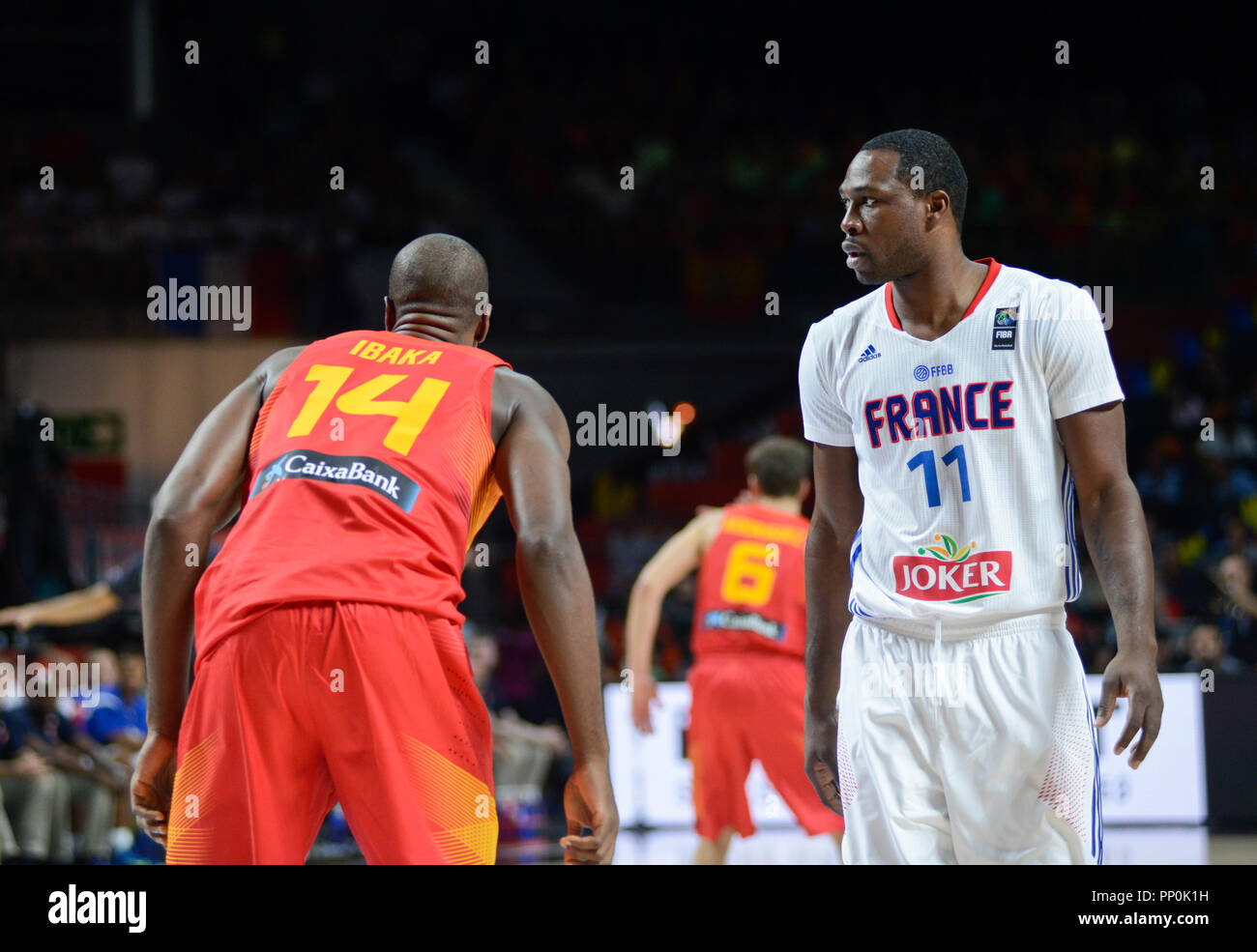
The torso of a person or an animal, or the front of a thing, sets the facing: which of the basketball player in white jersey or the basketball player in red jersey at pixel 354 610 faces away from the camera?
the basketball player in red jersey

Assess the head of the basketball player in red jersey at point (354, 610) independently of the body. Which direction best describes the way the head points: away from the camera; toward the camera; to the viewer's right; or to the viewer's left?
away from the camera

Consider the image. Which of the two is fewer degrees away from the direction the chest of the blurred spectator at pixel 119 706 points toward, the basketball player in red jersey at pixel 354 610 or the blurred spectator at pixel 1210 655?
the basketball player in red jersey

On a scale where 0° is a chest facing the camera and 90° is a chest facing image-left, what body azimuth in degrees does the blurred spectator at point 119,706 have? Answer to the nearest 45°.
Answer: approximately 0°

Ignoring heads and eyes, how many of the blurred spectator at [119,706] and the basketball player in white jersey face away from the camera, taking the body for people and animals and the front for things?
0

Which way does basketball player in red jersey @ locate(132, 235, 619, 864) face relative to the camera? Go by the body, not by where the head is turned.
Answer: away from the camera

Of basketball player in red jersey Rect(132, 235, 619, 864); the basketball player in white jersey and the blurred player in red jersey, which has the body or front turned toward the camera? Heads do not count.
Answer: the basketball player in white jersey

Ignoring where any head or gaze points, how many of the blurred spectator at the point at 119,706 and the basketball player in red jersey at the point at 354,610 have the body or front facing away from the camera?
1

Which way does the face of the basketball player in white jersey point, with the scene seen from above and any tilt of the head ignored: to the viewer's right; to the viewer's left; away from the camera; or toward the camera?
to the viewer's left

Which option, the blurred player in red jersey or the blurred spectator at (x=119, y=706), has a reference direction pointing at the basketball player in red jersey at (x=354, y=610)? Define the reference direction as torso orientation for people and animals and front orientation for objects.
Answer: the blurred spectator

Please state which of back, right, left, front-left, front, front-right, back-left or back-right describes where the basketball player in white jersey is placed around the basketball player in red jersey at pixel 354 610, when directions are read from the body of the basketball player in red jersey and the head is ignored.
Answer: right

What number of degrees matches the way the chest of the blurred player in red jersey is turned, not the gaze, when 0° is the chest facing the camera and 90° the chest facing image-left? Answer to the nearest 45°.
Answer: approximately 180°

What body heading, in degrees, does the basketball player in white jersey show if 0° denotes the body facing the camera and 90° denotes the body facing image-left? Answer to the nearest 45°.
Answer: approximately 0°

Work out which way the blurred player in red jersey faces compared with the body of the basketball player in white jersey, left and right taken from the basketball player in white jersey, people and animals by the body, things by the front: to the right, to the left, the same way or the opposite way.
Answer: the opposite way

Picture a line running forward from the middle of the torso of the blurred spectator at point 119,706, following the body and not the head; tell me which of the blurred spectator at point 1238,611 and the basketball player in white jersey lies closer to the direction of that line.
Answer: the basketball player in white jersey

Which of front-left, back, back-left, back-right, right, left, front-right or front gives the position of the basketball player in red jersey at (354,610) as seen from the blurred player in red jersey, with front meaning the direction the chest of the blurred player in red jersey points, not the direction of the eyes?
back
